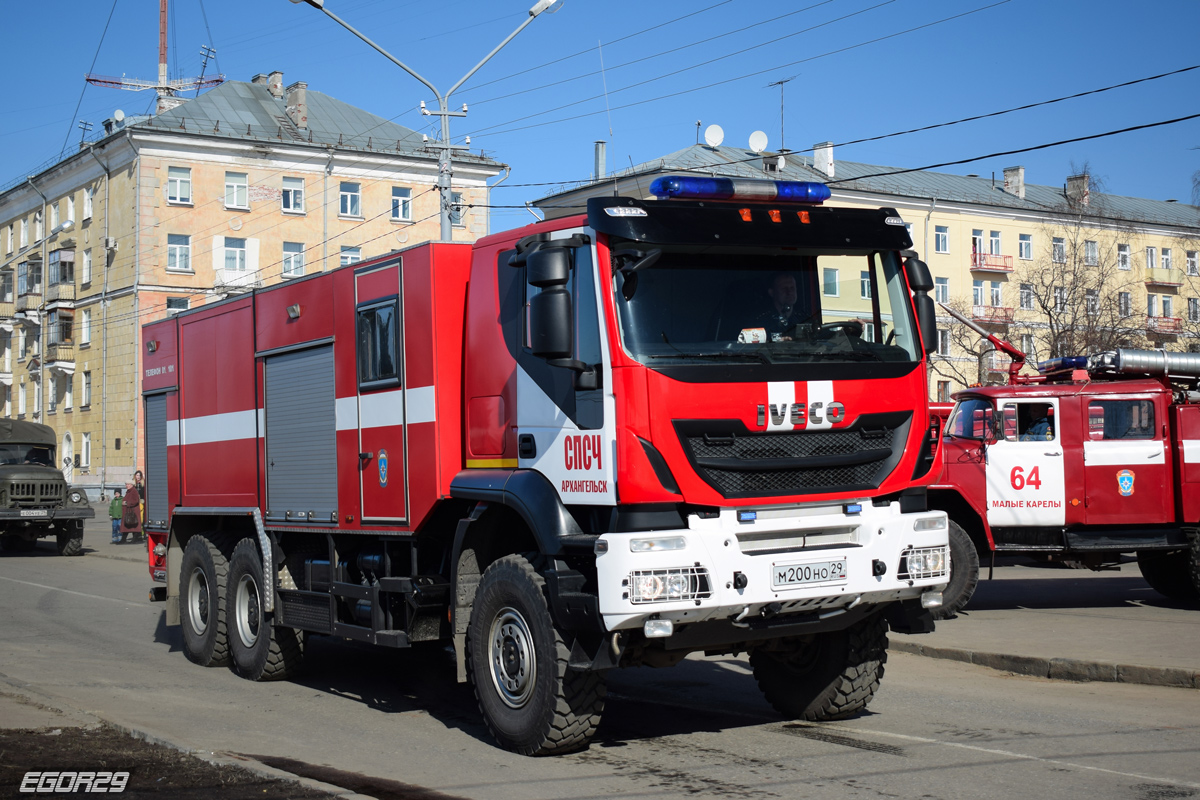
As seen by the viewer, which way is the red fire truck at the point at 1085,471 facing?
to the viewer's left

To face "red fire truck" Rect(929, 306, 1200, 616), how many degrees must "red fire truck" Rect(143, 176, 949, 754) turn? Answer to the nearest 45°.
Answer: approximately 90° to its left

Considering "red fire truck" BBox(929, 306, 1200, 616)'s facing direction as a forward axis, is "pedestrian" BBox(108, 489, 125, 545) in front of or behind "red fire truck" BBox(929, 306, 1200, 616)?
in front

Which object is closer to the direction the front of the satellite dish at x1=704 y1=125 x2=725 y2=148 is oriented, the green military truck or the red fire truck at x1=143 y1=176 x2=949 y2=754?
the red fire truck

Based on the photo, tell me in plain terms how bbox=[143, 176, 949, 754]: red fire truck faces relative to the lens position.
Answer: facing the viewer and to the right of the viewer

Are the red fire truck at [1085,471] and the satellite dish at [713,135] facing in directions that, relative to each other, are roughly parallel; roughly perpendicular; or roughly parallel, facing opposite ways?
roughly perpendicular

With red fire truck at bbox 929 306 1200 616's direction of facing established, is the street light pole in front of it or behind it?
in front

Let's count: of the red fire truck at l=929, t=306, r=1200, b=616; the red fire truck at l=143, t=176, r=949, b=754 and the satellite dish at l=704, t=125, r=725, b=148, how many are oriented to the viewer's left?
1
